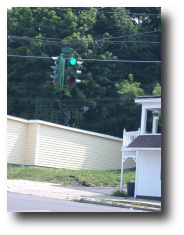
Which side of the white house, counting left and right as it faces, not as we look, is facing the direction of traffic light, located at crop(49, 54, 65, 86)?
front

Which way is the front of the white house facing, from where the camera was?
facing the viewer

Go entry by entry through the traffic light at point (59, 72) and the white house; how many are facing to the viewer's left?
1

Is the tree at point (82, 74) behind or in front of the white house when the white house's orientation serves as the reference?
behind
